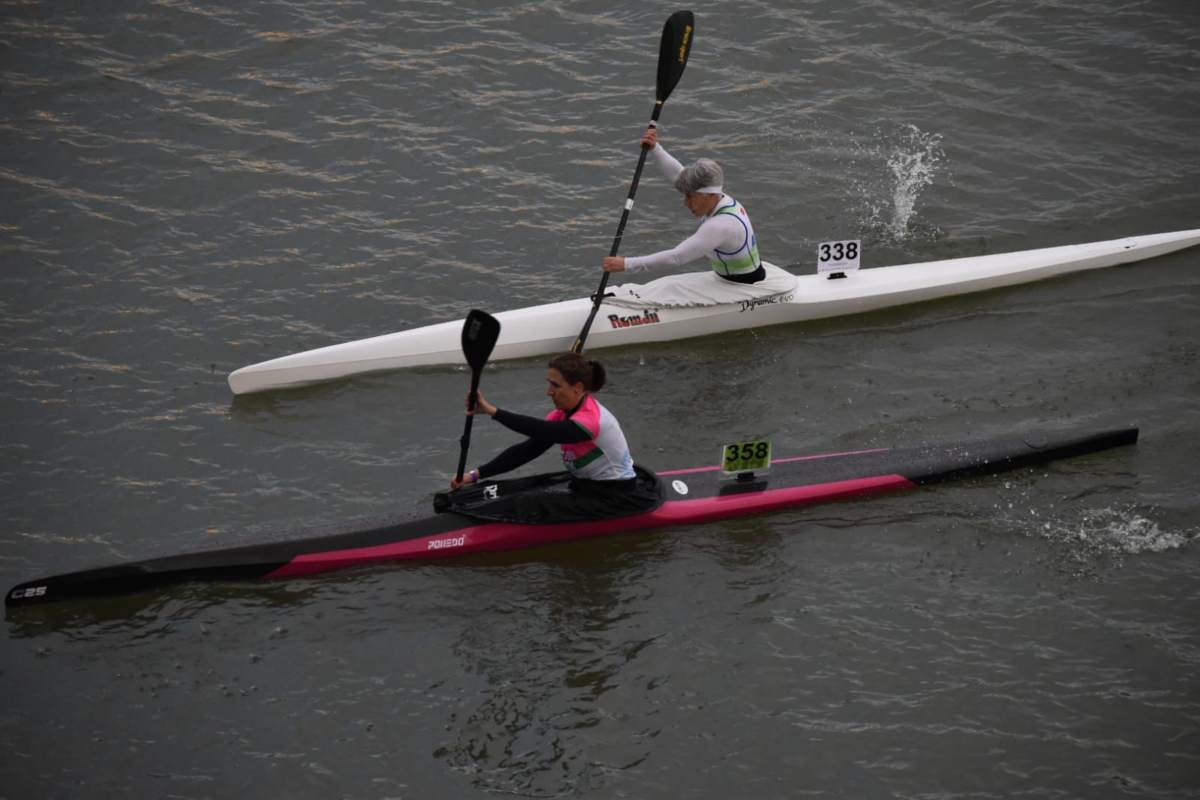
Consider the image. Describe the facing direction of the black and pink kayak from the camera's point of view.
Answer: facing to the left of the viewer

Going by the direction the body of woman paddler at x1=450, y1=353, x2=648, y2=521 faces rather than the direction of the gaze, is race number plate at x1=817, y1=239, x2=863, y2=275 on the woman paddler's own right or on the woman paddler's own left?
on the woman paddler's own right

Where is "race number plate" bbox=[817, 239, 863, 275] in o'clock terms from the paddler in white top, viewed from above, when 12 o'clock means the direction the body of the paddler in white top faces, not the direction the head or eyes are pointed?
The race number plate is roughly at 5 o'clock from the paddler in white top.

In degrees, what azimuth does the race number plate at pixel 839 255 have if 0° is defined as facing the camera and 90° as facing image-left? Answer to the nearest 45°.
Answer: approximately 0°

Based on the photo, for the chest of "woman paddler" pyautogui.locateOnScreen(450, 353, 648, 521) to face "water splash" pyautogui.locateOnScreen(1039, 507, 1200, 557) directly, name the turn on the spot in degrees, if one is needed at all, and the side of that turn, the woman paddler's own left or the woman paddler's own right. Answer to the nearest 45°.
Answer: approximately 180°

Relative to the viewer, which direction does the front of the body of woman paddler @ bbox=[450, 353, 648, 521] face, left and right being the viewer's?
facing to the left of the viewer

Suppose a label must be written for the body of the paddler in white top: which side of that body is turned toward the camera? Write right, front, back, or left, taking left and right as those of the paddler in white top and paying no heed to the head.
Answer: left

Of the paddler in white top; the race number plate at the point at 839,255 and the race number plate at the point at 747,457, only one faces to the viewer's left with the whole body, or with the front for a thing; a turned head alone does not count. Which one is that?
the paddler in white top

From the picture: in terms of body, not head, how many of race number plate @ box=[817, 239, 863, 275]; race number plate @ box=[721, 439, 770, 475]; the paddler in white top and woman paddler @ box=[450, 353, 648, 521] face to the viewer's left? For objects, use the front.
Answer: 2

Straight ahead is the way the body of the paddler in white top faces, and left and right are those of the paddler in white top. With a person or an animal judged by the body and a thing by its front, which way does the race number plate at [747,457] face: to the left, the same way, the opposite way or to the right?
to the left
